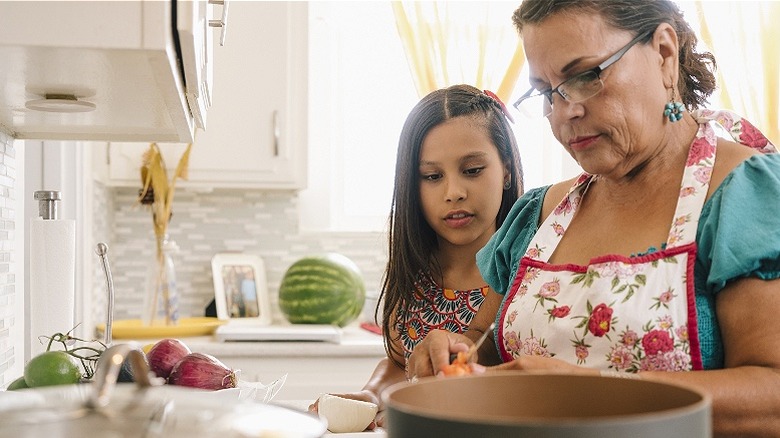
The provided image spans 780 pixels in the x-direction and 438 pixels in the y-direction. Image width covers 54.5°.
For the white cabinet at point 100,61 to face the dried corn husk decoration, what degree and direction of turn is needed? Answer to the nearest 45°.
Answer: approximately 90° to its left

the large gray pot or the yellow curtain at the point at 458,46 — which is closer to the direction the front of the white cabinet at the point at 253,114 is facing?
the large gray pot

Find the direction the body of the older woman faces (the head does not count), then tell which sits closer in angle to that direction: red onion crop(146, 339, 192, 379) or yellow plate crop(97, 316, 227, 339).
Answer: the red onion

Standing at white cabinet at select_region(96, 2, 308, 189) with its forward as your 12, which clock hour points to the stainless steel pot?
The stainless steel pot is roughly at 12 o'clock from the white cabinet.

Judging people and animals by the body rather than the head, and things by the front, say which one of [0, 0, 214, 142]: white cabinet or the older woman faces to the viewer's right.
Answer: the white cabinet

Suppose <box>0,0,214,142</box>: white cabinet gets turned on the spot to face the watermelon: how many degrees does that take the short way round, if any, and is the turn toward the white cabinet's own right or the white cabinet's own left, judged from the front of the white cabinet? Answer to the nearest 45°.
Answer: approximately 90° to the white cabinet's own left

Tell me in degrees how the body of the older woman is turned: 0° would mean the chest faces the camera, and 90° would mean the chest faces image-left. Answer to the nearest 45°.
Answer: approximately 45°
